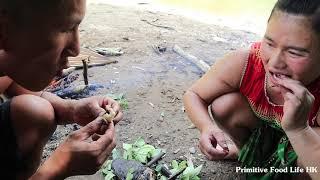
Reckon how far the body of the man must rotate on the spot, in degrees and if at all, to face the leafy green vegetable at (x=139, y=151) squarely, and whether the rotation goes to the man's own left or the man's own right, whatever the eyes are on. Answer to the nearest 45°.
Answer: approximately 45° to the man's own left

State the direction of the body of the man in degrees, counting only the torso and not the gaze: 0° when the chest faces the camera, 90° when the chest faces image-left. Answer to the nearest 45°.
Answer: approximately 270°

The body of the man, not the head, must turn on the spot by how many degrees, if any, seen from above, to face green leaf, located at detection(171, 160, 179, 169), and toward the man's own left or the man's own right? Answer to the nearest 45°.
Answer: approximately 45° to the man's own left

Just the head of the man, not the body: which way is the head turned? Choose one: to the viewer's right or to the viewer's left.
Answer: to the viewer's right

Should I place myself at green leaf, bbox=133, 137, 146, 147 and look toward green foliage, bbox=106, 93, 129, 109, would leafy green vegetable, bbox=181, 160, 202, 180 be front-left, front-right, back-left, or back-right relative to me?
back-right

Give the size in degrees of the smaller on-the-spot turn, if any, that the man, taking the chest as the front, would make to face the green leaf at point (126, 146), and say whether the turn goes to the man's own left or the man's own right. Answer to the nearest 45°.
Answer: approximately 45° to the man's own left

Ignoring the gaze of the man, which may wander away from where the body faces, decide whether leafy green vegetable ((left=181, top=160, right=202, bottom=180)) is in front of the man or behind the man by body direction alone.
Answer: in front

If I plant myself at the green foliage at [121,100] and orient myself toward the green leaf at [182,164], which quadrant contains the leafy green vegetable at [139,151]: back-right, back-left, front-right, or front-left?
front-right

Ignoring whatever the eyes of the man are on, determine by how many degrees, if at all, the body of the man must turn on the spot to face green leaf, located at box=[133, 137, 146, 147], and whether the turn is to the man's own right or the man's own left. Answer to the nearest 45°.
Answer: approximately 45° to the man's own left
